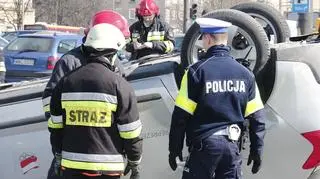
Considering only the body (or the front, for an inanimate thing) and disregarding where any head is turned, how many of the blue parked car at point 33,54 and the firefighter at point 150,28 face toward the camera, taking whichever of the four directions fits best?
1

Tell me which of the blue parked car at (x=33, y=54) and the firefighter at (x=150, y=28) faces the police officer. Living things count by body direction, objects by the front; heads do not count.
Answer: the firefighter

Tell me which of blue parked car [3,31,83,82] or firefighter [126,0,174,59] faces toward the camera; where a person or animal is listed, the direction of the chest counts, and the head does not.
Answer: the firefighter

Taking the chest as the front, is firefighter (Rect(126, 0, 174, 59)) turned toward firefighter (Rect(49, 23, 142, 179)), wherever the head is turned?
yes

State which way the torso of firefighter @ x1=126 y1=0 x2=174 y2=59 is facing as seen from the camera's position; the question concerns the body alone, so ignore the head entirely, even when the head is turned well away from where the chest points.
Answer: toward the camera

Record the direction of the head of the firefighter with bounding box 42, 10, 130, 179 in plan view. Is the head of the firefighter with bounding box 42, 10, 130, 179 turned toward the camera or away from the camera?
away from the camera

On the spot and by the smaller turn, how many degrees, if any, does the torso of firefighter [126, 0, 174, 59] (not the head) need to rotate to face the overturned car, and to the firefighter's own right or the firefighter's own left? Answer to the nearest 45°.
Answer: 0° — they already face it

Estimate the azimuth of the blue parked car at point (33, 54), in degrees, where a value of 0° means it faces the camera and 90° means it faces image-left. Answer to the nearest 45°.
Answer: approximately 225°

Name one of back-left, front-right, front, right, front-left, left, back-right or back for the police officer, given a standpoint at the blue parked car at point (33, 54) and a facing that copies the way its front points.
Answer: back-right

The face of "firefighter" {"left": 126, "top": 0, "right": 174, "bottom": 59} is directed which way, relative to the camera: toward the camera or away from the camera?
toward the camera

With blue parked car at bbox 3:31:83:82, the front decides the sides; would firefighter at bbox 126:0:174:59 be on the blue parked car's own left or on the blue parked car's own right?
on the blue parked car's own right

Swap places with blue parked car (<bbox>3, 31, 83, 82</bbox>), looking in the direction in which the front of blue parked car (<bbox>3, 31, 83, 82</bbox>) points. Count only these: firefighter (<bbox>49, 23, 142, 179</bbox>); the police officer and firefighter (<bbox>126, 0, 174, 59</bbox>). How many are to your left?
0

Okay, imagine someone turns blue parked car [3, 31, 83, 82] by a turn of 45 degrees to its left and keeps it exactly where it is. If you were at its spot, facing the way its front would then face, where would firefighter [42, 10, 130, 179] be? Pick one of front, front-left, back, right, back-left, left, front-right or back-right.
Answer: back

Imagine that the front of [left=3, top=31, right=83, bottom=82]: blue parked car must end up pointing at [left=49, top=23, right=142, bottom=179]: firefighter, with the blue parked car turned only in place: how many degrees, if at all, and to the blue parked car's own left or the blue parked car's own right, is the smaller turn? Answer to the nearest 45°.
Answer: approximately 135° to the blue parked car's own right

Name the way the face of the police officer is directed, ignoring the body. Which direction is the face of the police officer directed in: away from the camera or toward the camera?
away from the camera

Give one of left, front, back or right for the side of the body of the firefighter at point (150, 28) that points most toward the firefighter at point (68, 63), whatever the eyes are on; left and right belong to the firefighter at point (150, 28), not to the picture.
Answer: front

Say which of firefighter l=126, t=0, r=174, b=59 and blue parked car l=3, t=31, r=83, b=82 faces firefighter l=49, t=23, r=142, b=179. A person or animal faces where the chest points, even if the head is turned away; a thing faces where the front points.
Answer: firefighter l=126, t=0, r=174, b=59
